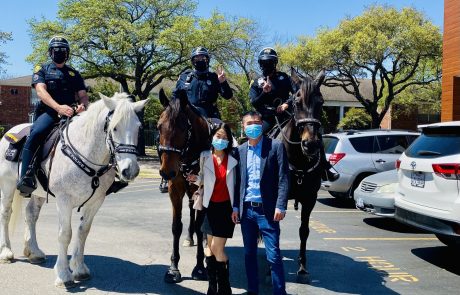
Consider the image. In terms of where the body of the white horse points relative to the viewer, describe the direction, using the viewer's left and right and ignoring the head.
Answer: facing the viewer and to the right of the viewer

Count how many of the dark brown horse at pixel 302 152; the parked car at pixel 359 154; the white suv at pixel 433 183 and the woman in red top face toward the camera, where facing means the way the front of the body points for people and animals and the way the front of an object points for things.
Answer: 2

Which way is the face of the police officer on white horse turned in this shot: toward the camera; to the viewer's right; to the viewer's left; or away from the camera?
toward the camera

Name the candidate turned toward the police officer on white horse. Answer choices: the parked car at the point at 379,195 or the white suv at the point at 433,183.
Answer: the parked car

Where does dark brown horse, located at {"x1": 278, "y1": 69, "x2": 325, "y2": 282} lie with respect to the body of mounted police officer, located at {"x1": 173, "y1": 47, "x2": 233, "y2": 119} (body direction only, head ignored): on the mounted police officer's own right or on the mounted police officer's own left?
on the mounted police officer's own left

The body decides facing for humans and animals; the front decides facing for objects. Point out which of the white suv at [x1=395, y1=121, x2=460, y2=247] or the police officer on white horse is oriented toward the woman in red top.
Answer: the police officer on white horse

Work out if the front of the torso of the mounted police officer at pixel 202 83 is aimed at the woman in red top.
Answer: yes

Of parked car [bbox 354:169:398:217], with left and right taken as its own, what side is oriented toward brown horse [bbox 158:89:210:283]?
front

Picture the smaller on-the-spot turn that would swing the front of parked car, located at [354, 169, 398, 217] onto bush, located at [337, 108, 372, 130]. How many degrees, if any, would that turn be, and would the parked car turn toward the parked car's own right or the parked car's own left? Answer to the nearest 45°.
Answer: approximately 135° to the parked car's own right

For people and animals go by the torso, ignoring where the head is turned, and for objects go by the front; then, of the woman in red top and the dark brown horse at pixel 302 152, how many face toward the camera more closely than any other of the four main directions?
2

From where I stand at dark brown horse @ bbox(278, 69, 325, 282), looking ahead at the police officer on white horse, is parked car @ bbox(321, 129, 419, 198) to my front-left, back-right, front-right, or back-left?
back-right

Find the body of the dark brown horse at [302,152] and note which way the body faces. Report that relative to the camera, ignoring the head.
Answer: toward the camera

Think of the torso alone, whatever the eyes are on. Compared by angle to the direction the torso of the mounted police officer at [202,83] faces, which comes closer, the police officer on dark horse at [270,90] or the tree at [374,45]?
the police officer on dark horse

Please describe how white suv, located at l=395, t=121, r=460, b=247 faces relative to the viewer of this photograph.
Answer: facing away from the viewer and to the right of the viewer

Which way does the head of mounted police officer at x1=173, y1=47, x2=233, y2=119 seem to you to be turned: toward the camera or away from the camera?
toward the camera

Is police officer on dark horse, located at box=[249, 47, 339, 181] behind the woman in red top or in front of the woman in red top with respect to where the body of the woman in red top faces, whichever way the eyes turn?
behind

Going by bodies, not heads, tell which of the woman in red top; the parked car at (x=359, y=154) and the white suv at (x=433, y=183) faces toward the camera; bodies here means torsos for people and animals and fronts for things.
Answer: the woman in red top

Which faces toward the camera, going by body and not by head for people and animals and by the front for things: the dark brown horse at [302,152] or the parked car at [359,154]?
the dark brown horse

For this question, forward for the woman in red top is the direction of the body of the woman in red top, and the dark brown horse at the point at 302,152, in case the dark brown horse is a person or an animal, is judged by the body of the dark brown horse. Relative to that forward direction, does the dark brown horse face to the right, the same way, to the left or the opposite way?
the same way
